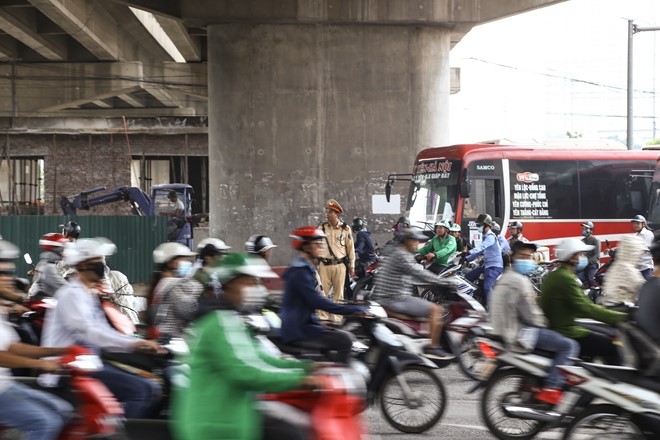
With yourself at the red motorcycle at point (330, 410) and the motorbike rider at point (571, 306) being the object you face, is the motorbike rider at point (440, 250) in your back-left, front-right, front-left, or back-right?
front-left

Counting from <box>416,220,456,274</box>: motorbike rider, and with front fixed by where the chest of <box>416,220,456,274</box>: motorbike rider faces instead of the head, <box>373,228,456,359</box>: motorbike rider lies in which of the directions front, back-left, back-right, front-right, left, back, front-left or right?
front-left

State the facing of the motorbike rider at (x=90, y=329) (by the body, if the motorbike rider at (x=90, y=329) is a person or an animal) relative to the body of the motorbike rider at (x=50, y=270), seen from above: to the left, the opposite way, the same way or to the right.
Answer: the same way

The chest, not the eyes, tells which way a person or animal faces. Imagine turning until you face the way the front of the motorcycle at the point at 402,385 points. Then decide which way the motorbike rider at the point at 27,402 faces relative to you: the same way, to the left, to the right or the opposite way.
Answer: the same way

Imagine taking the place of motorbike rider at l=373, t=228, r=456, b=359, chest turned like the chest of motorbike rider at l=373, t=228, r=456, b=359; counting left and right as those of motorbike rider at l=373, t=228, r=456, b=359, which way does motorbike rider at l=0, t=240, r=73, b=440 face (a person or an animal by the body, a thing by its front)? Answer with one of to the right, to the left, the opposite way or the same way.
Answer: the same way

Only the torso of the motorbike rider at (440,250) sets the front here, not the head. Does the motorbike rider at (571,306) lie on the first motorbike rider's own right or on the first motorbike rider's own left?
on the first motorbike rider's own left

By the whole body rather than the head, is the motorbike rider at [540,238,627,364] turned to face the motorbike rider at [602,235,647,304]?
no
